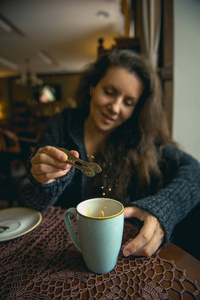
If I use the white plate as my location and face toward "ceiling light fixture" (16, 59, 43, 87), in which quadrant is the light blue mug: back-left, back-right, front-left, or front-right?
back-right

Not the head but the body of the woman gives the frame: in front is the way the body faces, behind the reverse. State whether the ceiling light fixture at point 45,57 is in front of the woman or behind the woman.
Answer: behind

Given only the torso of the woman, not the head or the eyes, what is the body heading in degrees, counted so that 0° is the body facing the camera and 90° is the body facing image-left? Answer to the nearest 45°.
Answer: approximately 0°

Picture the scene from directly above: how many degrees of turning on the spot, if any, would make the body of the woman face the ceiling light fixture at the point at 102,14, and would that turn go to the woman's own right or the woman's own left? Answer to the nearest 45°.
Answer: approximately 180°
